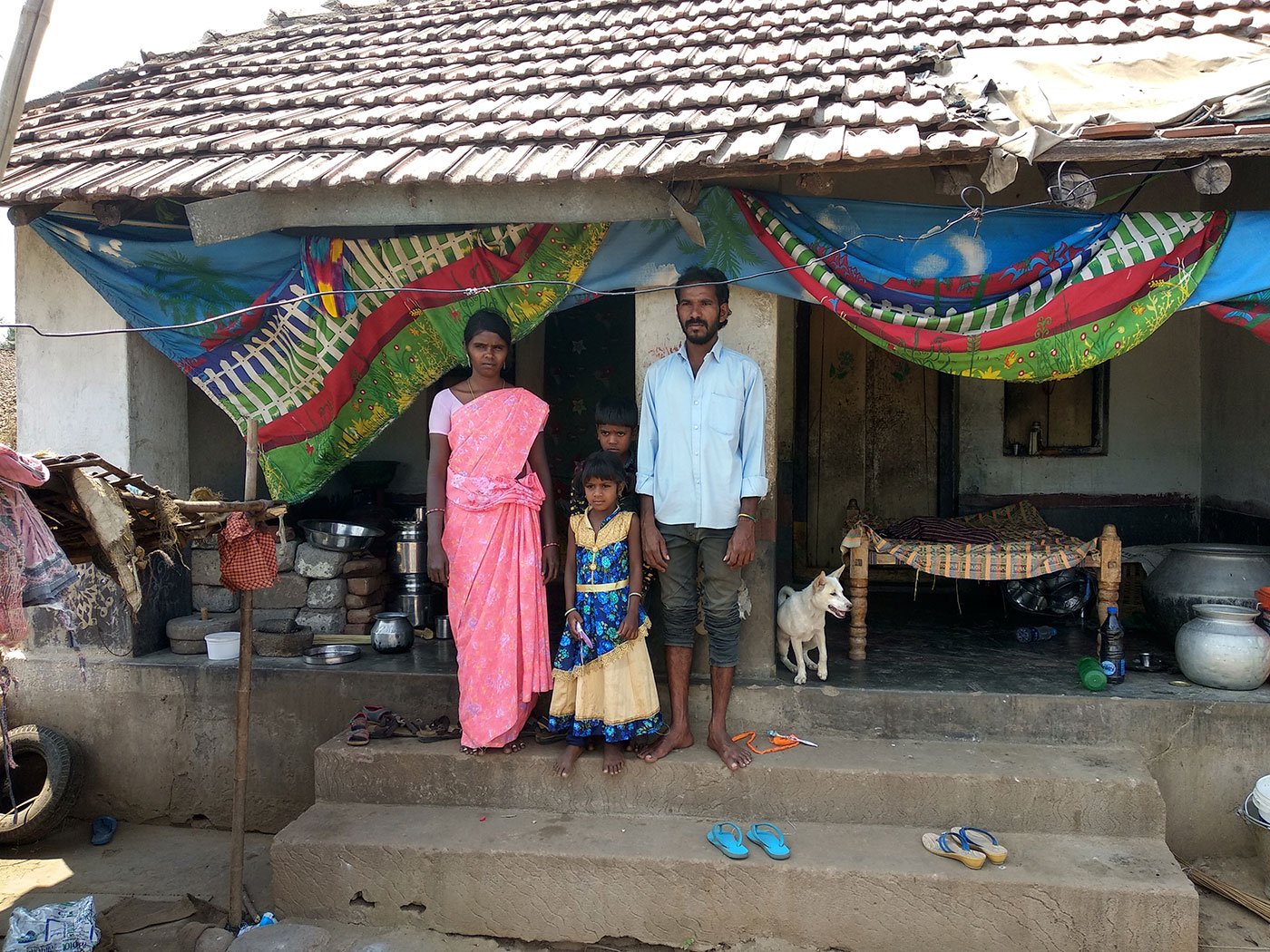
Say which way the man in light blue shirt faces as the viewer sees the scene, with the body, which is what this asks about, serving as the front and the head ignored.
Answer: toward the camera

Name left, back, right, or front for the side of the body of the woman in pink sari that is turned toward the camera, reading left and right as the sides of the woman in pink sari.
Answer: front

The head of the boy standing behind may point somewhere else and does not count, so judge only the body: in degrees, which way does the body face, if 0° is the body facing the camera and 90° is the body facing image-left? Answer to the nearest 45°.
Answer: approximately 0°

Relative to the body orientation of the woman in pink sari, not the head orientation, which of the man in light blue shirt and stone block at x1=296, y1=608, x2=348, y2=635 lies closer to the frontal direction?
the man in light blue shirt

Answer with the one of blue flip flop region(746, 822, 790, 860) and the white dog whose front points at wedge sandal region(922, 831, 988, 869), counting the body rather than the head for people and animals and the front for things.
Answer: the white dog

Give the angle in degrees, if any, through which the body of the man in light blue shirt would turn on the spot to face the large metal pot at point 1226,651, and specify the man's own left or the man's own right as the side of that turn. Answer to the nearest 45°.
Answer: approximately 90° to the man's own left
